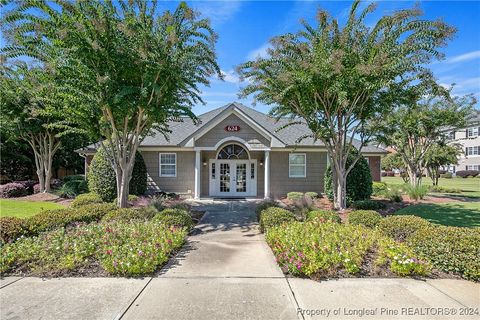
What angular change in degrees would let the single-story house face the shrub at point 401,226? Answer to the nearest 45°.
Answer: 0° — it already faces it

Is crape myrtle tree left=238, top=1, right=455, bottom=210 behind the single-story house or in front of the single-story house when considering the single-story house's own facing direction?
in front

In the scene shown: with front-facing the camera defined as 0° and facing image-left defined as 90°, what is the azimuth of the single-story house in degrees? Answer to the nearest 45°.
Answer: approximately 0°

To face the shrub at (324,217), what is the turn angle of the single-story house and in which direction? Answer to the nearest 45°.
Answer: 0° — it already faces it

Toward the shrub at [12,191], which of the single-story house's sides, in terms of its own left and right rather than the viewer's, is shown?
right

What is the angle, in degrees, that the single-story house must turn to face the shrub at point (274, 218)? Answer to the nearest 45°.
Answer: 0° — it already faces it

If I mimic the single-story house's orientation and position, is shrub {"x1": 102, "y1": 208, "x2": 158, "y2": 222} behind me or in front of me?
in front

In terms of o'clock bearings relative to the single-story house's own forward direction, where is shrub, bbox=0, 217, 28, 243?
The shrub is roughly at 1 o'clock from the single-story house.

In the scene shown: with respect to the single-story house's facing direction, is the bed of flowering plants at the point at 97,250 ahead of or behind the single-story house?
ahead

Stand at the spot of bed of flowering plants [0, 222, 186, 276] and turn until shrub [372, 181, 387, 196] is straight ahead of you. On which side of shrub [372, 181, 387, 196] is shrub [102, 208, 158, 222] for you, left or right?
left

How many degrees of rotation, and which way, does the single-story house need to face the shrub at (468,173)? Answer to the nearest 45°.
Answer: approximately 135° to its left

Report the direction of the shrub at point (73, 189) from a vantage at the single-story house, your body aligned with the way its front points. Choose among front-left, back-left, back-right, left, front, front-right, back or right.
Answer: right
